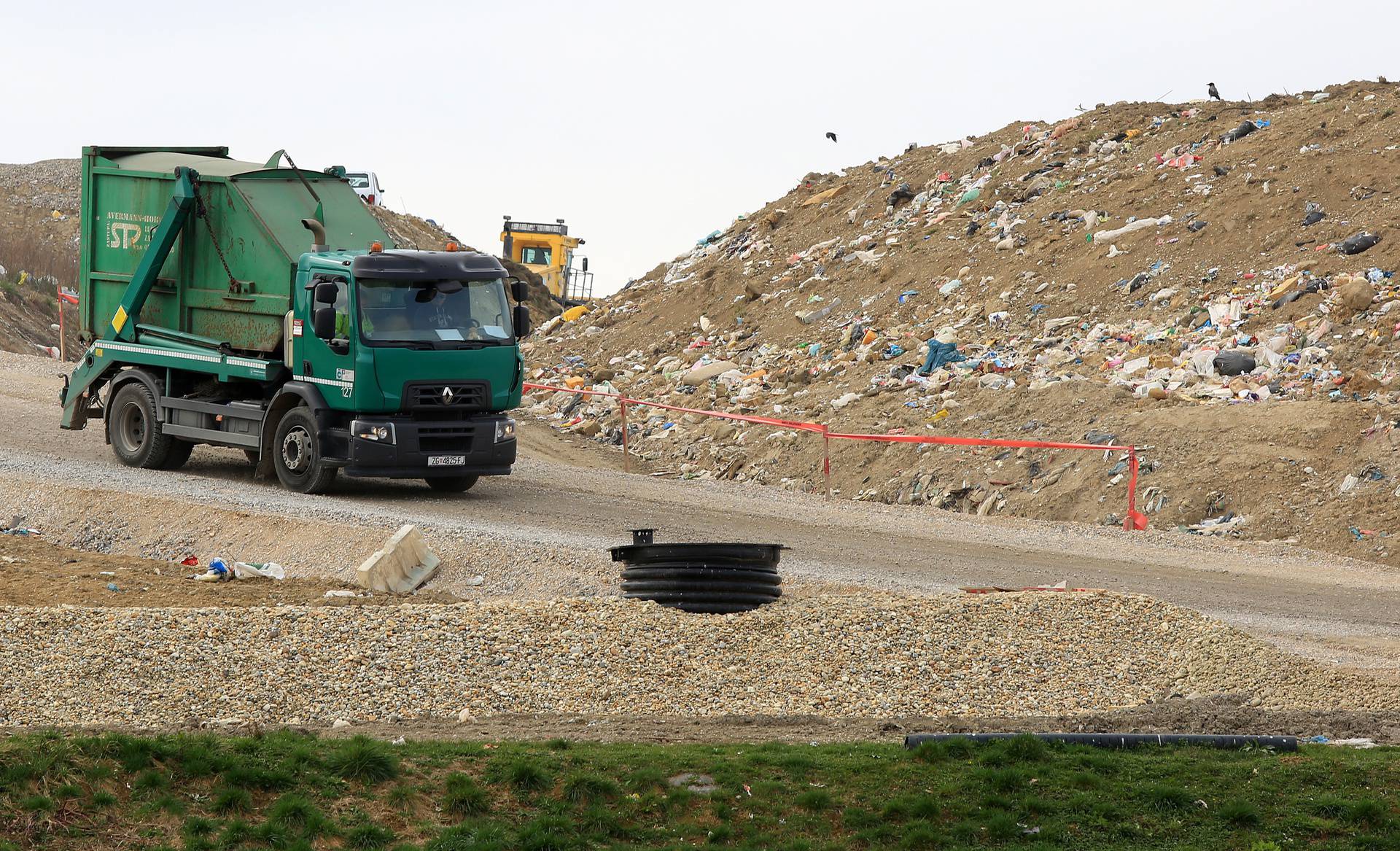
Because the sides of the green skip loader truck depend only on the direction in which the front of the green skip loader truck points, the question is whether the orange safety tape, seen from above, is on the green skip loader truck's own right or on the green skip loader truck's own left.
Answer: on the green skip loader truck's own left

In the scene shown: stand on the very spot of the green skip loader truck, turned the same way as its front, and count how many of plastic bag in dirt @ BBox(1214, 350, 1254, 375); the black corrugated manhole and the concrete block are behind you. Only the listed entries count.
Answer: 0

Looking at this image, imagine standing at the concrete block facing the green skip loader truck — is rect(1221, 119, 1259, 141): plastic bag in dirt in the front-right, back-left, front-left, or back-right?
front-right

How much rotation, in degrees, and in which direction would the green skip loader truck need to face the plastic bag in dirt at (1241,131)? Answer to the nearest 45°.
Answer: approximately 90° to its left

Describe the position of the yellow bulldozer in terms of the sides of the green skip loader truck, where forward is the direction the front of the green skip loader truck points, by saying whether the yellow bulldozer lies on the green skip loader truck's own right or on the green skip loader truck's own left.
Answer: on the green skip loader truck's own left

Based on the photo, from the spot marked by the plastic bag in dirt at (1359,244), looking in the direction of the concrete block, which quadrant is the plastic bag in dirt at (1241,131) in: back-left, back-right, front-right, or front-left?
back-right

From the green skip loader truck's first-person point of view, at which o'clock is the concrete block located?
The concrete block is roughly at 1 o'clock from the green skip loader truck.

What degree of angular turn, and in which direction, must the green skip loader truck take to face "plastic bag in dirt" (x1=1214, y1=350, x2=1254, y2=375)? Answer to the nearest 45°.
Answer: approximately 45° to its left

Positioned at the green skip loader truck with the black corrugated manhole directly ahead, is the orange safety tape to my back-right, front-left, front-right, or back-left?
front-left

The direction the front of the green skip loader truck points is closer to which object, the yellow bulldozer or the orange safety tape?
the orange safety tape

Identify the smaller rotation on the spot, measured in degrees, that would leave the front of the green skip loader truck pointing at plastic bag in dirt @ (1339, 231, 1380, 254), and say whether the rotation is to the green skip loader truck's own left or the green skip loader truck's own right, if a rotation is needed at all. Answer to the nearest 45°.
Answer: approximately 45° to the green skip loader truck's own left

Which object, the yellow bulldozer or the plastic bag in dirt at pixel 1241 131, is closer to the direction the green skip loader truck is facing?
the plastic bag in dirt

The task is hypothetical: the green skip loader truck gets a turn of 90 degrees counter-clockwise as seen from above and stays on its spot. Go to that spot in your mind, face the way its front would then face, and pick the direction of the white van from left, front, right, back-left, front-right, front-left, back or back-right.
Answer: front-left
